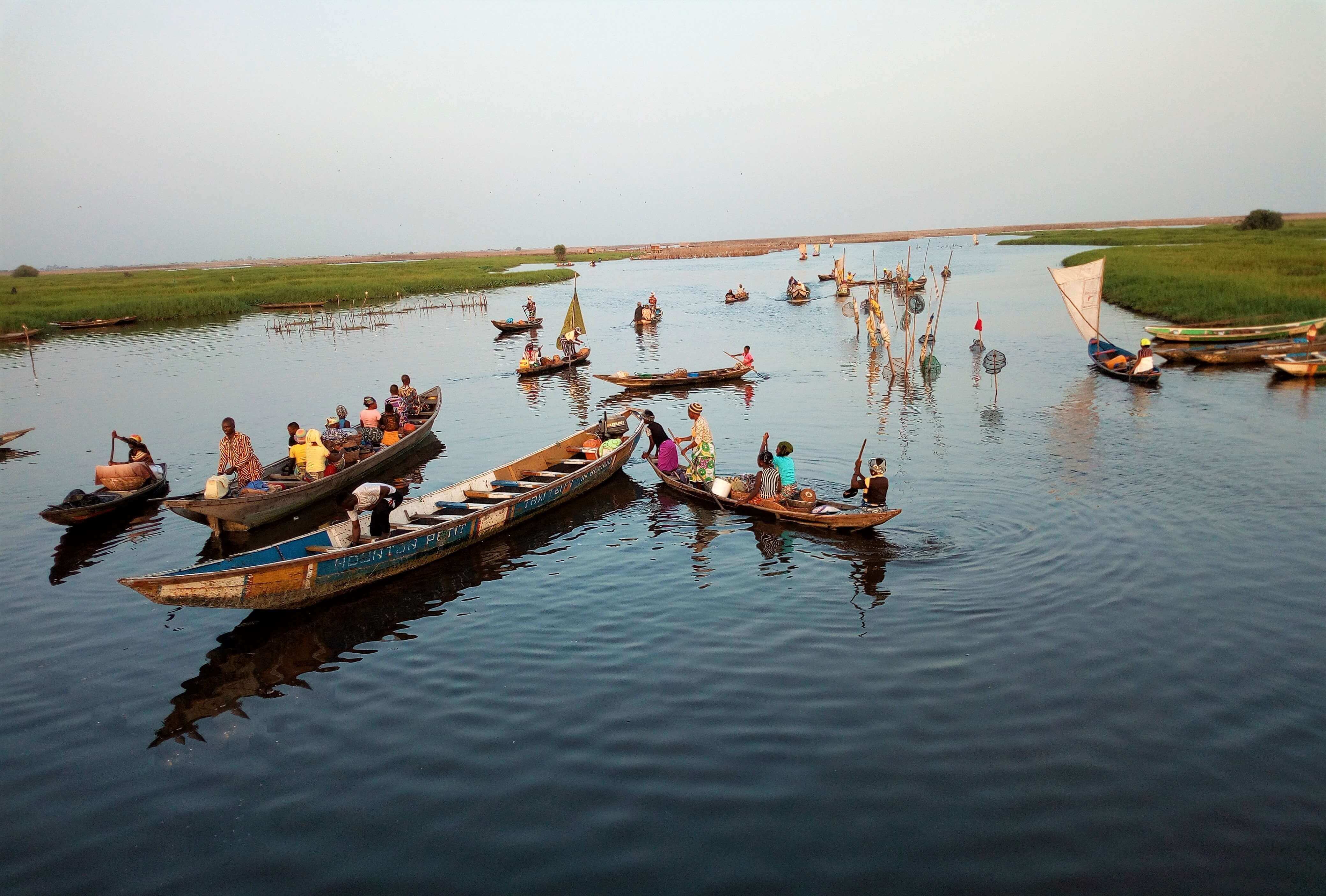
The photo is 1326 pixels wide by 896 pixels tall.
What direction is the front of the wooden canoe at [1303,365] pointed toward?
to the viewer's left

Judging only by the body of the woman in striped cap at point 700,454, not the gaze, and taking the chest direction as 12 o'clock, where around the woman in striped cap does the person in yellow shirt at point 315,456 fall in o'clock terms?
The person in yellow shirt is roughly at 12 o'clock from the woman in striped cap.

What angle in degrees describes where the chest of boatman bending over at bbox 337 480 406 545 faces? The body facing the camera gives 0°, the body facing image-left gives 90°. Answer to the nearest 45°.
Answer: approximately 90°

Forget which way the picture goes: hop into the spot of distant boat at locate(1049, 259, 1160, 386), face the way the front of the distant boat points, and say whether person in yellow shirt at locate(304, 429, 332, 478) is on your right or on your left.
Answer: on your left

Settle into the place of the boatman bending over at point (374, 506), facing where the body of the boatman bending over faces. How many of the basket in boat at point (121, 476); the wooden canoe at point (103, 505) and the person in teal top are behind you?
1

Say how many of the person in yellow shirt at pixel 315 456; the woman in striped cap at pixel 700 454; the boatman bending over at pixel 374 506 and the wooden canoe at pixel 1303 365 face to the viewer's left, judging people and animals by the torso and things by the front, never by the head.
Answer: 3

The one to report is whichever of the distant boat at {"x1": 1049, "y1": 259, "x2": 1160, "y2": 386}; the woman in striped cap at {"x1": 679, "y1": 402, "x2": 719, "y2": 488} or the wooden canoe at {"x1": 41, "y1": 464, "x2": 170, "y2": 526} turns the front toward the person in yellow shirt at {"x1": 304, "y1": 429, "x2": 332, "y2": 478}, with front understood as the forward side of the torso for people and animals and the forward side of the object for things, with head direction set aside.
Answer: the woman in striped cap

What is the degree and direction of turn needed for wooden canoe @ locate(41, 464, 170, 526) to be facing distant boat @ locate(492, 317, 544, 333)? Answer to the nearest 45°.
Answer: approximately 180°

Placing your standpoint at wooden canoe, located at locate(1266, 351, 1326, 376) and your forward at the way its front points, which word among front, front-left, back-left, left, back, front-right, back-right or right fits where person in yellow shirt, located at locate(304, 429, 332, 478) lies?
front-left

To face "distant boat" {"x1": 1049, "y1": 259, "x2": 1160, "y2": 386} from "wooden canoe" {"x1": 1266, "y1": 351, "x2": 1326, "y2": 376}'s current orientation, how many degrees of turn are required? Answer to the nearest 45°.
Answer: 0° — it already faces it

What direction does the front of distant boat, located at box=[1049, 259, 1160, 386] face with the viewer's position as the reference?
facing away from the viewer and to the left of the viewer

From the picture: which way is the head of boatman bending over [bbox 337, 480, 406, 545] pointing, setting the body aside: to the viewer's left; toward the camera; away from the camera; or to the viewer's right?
to the viewer's left

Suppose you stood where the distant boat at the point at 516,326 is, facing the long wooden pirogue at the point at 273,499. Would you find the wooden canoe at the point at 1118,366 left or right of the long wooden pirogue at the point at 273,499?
left

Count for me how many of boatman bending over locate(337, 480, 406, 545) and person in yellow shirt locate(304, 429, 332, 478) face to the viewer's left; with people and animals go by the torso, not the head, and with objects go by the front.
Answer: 1
